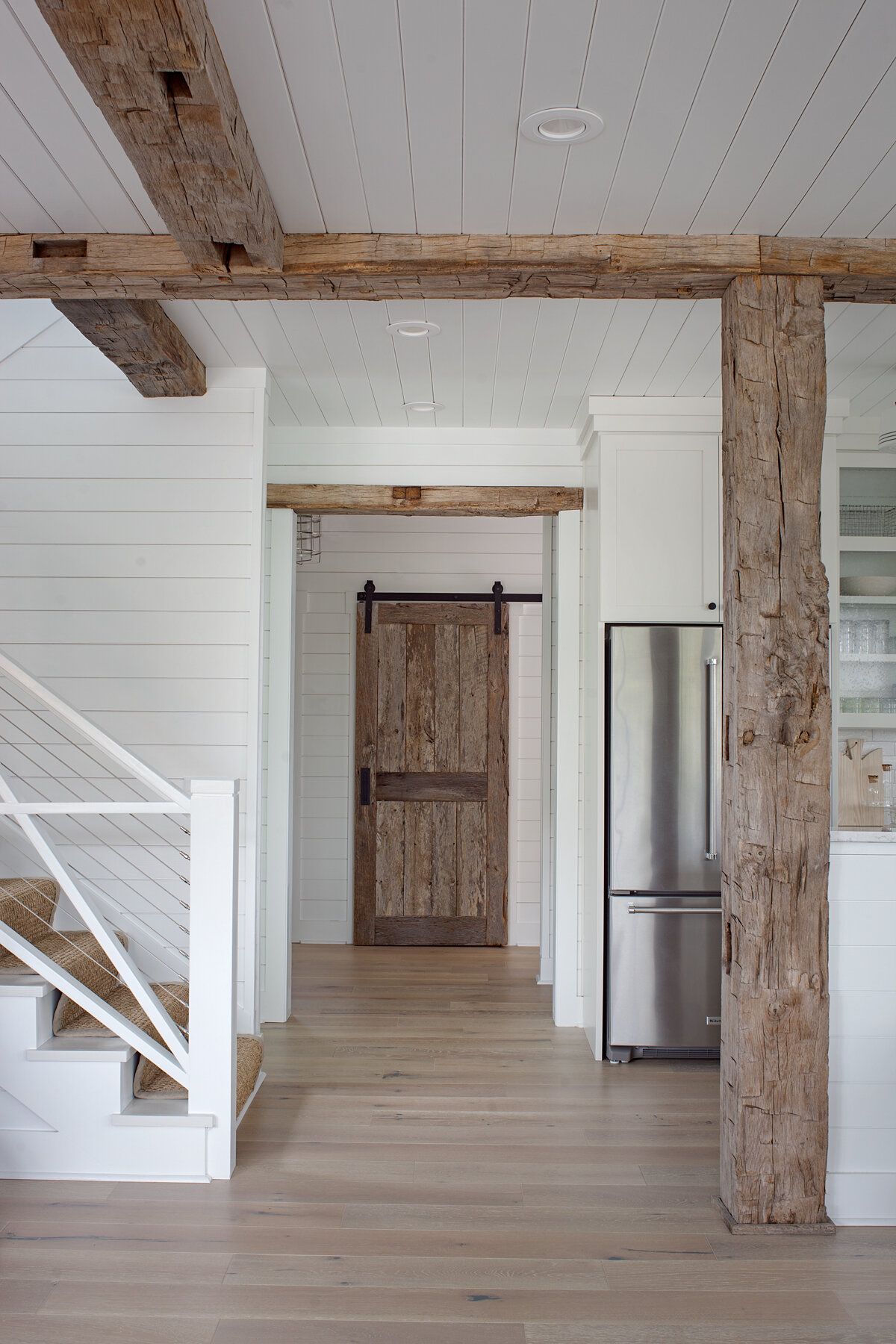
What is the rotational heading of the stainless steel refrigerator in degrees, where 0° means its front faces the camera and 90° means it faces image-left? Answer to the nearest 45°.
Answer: approximately 0°

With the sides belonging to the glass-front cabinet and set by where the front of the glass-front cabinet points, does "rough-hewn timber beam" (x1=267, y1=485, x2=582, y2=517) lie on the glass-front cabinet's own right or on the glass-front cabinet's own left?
on the glass-front cabinet's own right

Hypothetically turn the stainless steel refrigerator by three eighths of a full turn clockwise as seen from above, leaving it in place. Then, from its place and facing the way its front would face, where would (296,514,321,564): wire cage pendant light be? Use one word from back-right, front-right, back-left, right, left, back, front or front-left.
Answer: front

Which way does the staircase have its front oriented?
to the viewer's right

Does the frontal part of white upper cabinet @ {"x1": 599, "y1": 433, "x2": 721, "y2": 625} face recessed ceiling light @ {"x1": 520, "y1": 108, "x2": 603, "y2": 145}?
yes

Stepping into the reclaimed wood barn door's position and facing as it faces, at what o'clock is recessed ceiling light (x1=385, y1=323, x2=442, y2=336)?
The recessed ceiling light is roughly at 12 o'clock from the reclaimed wood barn door.

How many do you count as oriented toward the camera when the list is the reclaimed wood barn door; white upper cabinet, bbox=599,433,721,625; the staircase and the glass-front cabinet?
3

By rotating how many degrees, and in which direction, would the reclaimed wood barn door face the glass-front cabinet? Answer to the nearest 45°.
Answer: approximately 45° to its left

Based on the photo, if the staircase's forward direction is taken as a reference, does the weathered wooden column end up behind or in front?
in front
